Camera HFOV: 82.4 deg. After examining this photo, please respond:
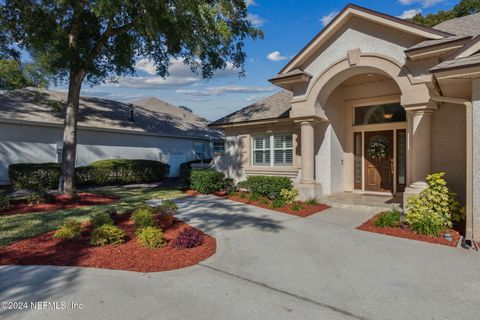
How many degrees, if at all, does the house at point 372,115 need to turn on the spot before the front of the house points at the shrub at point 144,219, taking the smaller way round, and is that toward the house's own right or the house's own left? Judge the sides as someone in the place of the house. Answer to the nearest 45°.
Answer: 0° — it already faces it

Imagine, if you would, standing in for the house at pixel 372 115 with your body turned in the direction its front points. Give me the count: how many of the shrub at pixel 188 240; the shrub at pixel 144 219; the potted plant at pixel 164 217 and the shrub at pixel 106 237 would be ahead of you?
4

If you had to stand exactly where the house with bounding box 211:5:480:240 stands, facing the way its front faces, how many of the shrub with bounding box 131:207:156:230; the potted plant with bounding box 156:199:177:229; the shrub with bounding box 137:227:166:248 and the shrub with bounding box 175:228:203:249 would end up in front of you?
4

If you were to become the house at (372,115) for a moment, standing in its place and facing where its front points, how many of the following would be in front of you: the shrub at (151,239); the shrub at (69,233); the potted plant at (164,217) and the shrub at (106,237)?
4

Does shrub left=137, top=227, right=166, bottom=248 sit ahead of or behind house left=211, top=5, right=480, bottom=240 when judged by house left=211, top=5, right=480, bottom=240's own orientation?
ahead

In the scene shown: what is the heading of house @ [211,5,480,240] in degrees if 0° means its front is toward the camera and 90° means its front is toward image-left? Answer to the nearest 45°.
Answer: approximately 45°

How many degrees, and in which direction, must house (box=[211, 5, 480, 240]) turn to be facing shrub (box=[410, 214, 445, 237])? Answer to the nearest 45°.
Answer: approximately 45° to its left

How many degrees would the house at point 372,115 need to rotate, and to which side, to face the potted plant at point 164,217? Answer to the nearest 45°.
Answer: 0° — it already faces it

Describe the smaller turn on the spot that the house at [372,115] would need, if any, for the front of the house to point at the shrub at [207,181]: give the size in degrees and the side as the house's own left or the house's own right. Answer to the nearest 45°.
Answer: approximately 45° to the house's own right

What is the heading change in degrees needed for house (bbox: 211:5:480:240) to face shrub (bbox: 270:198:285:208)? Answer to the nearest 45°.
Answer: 0° — it already faces it

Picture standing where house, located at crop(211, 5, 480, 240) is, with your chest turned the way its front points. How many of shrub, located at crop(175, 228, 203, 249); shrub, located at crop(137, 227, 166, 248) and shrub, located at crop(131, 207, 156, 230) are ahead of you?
3

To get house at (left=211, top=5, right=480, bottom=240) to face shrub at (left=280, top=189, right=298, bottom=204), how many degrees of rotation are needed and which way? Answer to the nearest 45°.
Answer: approximately 45° to its right
